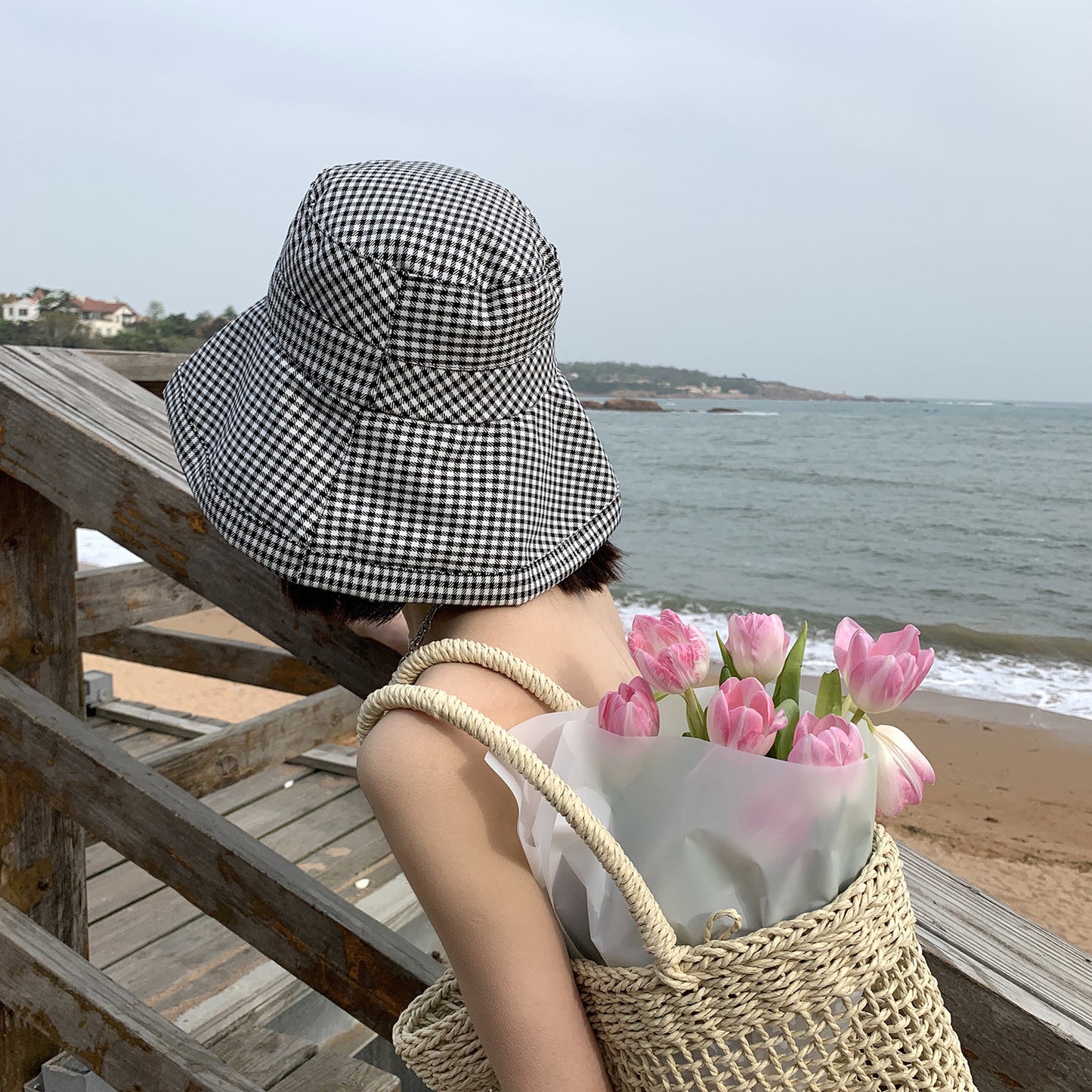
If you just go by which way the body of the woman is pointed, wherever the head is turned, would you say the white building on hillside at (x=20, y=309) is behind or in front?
in front

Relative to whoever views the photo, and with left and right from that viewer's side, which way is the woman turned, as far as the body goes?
facing away from the viewer and to the left of the viewer
